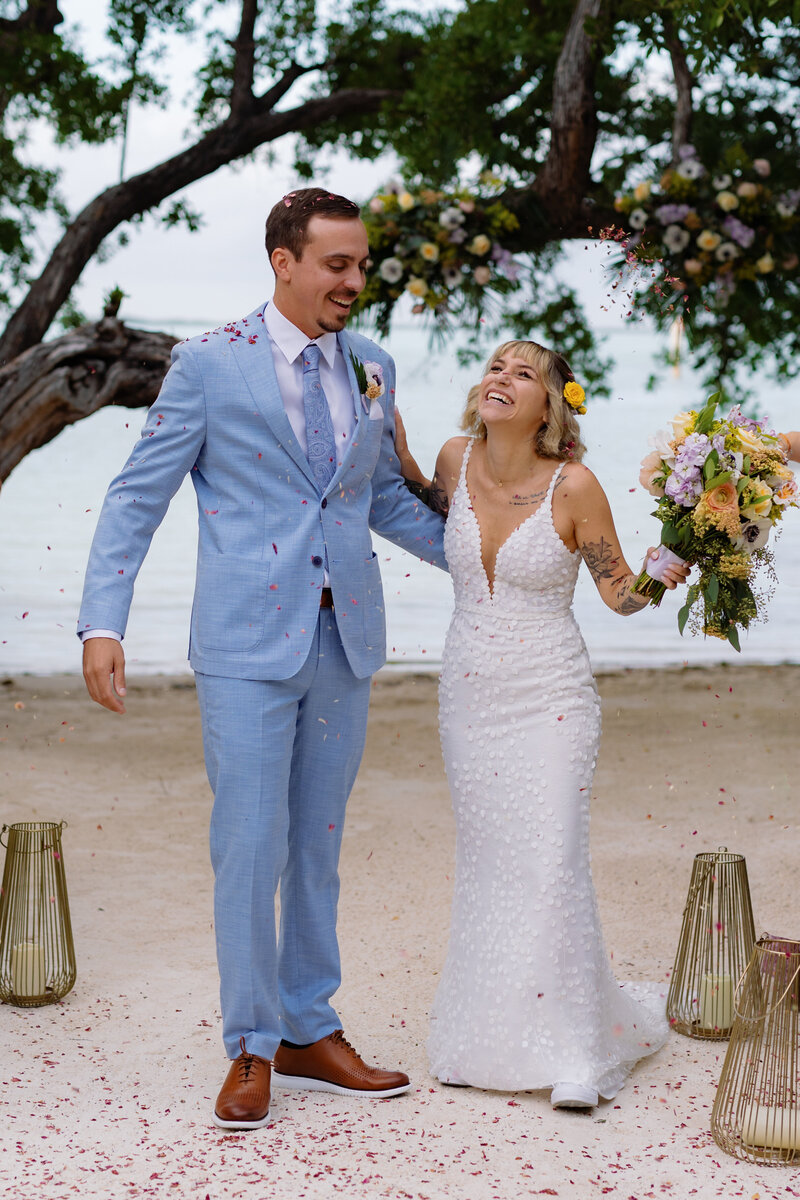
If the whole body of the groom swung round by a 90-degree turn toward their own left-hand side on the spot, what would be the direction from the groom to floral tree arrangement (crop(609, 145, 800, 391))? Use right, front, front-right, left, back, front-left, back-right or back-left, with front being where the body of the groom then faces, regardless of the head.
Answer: front

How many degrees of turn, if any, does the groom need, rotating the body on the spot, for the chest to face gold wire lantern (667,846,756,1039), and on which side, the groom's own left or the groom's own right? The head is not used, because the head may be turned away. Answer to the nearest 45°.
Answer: approximately 90° to the groom's own left

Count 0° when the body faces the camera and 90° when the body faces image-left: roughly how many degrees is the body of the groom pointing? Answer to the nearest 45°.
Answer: approximately 315°

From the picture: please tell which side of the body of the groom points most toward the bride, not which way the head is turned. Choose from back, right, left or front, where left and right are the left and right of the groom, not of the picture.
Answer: left

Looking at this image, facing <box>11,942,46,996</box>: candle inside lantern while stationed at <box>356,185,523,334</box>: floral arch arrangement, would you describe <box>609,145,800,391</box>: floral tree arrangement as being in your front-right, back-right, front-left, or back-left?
back-left

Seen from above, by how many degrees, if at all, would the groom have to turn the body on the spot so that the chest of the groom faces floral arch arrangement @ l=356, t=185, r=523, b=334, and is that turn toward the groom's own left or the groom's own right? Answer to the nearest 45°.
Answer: approximately 135° to the groom's own left

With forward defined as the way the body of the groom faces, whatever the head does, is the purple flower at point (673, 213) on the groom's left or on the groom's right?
on the groom's left

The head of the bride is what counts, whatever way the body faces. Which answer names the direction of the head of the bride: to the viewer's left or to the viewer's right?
to the viewer's left

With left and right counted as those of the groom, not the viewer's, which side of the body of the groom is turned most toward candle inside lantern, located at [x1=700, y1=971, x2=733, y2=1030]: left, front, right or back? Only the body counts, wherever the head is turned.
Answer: left
